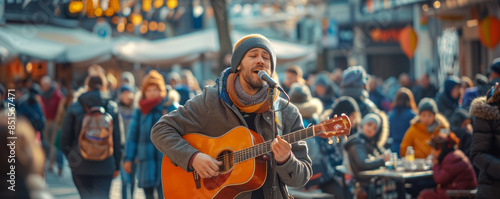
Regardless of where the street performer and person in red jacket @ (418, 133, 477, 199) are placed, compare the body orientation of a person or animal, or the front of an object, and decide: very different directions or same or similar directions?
very different directions

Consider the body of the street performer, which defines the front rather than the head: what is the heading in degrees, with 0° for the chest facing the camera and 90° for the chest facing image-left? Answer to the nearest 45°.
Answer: approximately 315°

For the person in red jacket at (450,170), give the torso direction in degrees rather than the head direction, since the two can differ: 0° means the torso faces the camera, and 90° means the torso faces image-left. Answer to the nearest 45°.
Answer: approximately 90°

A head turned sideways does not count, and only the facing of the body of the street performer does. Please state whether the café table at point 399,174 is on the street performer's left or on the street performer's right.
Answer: on the street performer's left

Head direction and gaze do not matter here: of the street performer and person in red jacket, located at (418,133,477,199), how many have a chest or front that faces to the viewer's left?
1

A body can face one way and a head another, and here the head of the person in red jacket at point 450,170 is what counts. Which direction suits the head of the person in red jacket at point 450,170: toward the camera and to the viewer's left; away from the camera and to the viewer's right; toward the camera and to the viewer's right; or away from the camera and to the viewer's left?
away from the camera and to the viewer's left
